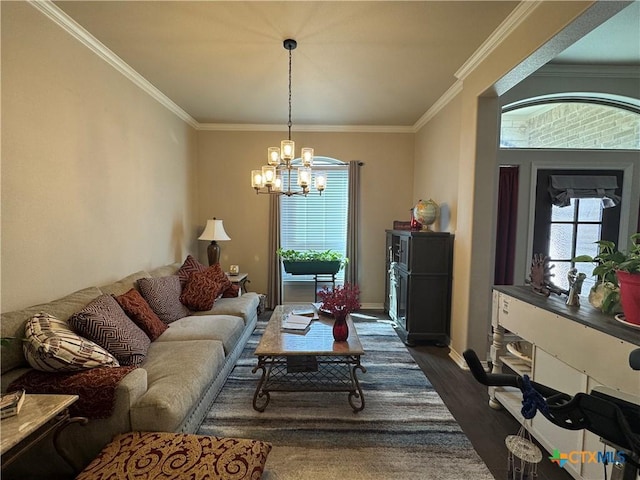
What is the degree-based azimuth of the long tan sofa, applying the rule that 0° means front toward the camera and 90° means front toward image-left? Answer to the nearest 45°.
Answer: approximately 315°

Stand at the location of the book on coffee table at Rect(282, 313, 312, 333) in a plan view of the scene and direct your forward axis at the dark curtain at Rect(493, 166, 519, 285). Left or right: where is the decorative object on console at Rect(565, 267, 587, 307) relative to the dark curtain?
right

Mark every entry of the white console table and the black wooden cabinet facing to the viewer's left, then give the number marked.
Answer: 1

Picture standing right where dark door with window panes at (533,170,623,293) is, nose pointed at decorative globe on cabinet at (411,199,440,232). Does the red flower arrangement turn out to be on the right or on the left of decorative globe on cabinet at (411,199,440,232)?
left
